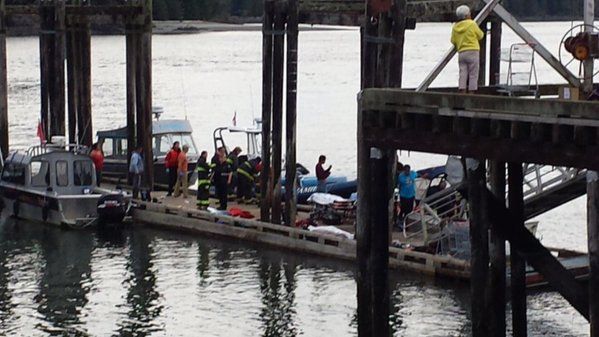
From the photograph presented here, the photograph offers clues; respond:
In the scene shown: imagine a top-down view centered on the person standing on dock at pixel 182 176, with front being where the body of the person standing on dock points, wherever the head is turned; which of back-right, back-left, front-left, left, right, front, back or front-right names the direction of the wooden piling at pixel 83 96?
back-left

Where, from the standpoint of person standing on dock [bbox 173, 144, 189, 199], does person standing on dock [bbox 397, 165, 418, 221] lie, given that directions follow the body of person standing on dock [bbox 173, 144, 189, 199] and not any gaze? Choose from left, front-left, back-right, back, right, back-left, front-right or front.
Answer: front-right

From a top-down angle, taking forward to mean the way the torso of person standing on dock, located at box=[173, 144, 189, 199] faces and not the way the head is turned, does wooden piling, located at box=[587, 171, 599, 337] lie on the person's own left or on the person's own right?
on the person's own right

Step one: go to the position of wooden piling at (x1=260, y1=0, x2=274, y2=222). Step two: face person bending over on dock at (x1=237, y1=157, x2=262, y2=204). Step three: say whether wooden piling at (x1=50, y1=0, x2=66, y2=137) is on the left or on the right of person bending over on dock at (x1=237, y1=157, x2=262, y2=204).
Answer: left

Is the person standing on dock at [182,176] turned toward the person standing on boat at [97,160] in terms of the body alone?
no

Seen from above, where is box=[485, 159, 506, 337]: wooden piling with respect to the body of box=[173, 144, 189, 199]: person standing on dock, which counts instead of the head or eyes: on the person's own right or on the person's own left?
on the person's own right

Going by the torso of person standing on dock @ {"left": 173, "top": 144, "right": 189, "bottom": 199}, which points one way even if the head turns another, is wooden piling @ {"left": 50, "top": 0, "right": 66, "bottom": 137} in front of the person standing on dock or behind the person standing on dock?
behind

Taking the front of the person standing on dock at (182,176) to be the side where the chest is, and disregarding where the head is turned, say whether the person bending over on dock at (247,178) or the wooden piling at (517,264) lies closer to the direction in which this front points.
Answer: the person bending over on dock

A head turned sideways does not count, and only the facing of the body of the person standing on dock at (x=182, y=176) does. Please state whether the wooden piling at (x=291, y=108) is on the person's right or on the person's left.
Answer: on the person's right

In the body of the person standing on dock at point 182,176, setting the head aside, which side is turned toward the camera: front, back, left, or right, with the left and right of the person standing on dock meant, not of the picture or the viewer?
right
